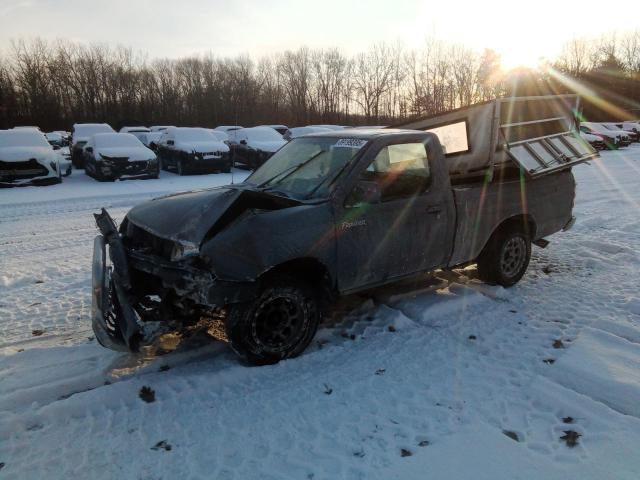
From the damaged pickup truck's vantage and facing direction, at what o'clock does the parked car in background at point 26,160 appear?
The parked car in background is roughly at 3 o'clock from the damaged pickup truck.

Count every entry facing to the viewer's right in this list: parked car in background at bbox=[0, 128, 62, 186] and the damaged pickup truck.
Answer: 0

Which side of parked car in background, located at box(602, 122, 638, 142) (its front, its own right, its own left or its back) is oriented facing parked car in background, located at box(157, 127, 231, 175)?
right

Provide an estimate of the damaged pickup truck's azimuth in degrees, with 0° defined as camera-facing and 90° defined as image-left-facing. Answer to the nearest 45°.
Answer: approximately 45°

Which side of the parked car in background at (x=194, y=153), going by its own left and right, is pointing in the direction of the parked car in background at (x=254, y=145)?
left

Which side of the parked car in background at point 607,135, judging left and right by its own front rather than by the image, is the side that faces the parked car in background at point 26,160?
right

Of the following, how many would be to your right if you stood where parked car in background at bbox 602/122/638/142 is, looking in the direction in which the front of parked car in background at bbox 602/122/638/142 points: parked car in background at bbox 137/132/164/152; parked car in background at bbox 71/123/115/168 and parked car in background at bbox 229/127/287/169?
3

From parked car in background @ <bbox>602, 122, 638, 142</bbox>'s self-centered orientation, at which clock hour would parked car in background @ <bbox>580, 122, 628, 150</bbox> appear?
parked car in background @ <bbox>580, 122, 628, 150</bbox> is roughly at 2 o'clock from parked car in background @ <bbox>602, 122, 638, 142</bbox>.

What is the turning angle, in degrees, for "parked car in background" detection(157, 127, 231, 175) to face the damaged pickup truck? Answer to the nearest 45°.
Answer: approximately 45° to its right

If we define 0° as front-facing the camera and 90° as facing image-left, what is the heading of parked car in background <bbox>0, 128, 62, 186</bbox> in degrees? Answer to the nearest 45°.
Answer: approximately 0°
